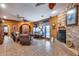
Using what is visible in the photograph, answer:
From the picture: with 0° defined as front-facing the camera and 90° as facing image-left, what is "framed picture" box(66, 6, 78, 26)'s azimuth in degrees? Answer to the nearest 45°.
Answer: approximately 45°
